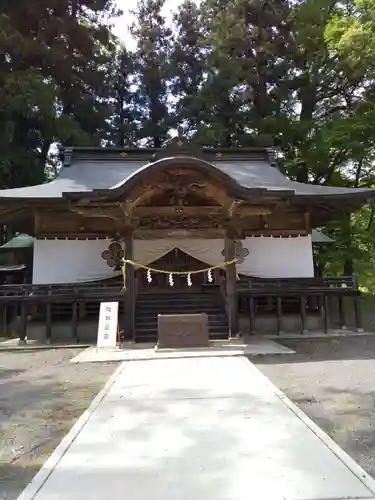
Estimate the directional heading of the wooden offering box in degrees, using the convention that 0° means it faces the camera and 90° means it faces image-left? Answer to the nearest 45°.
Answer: approximately 0°
